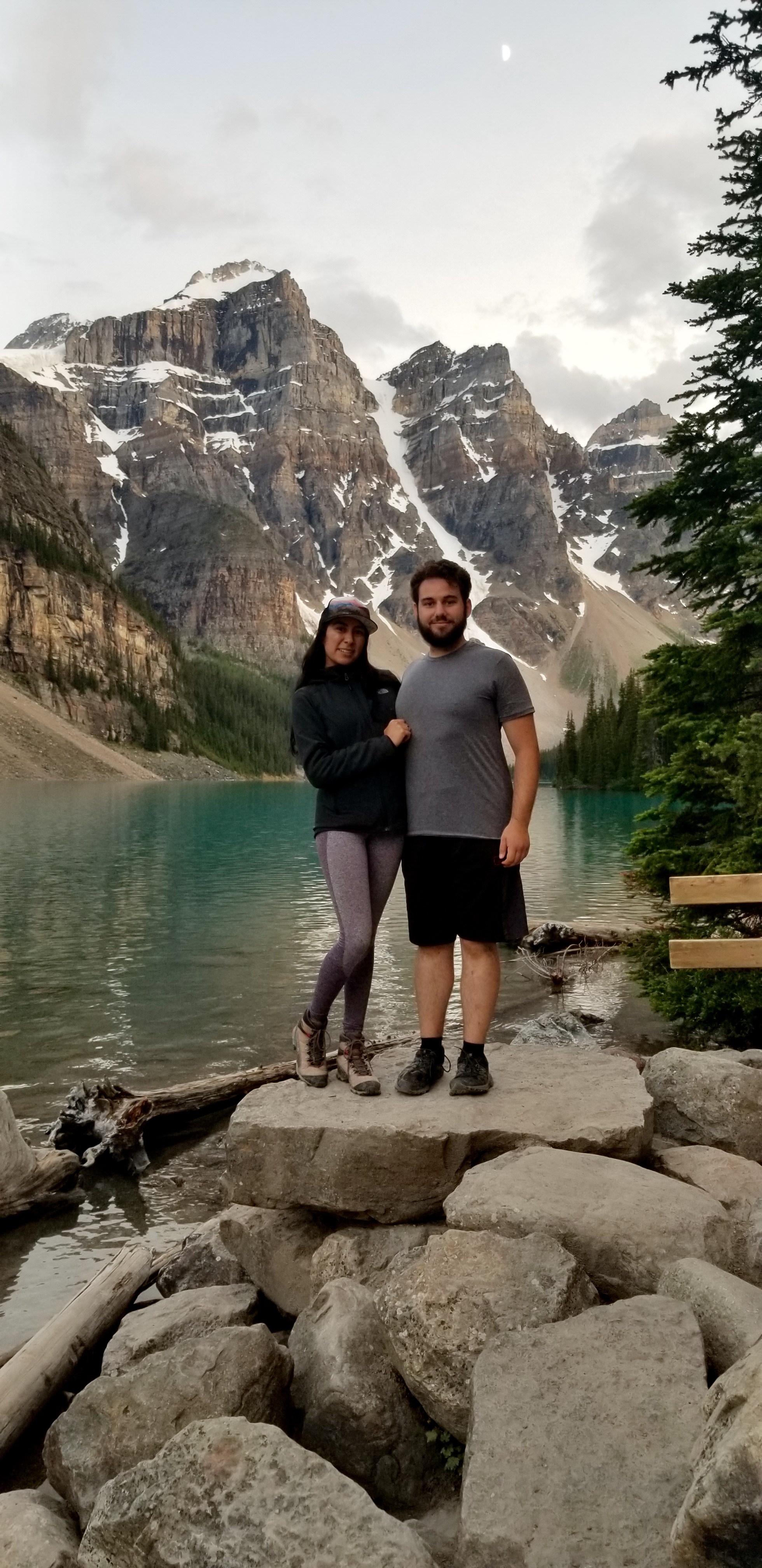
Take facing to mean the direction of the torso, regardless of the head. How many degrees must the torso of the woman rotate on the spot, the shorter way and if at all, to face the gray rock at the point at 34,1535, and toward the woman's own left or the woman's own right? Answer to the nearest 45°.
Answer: approximately 90° to the woman's own right

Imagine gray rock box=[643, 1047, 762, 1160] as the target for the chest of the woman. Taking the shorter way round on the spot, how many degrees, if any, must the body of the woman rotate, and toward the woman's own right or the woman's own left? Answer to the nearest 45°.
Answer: approximately 45° to the woman's own left

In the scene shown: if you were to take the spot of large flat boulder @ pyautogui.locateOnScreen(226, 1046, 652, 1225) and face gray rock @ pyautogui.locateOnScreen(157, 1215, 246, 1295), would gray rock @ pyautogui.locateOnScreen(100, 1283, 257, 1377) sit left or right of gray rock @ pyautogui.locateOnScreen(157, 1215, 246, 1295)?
left

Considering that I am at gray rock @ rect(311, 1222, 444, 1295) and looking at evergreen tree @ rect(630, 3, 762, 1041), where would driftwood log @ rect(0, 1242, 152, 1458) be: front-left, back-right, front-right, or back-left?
back-left

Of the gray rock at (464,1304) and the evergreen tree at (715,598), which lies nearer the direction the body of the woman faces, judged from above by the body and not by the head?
the gray rock

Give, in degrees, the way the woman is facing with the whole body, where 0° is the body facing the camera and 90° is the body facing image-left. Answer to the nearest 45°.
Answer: approximately 315°

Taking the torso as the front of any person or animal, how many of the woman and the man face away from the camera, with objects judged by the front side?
0
